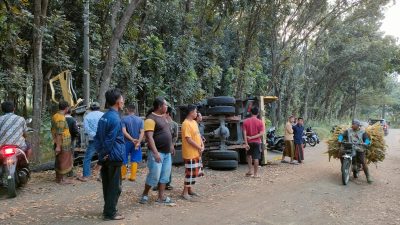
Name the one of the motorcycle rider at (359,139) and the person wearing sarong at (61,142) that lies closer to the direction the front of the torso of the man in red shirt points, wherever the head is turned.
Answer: the motorcycle rider

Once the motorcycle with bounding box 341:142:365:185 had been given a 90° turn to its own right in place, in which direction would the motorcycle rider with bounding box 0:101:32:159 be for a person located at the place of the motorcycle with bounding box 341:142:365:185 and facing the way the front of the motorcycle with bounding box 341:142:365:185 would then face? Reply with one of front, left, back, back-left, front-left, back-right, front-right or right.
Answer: front-left

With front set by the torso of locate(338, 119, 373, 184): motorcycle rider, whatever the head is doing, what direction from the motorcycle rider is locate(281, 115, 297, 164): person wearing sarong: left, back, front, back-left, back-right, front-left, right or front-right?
right
